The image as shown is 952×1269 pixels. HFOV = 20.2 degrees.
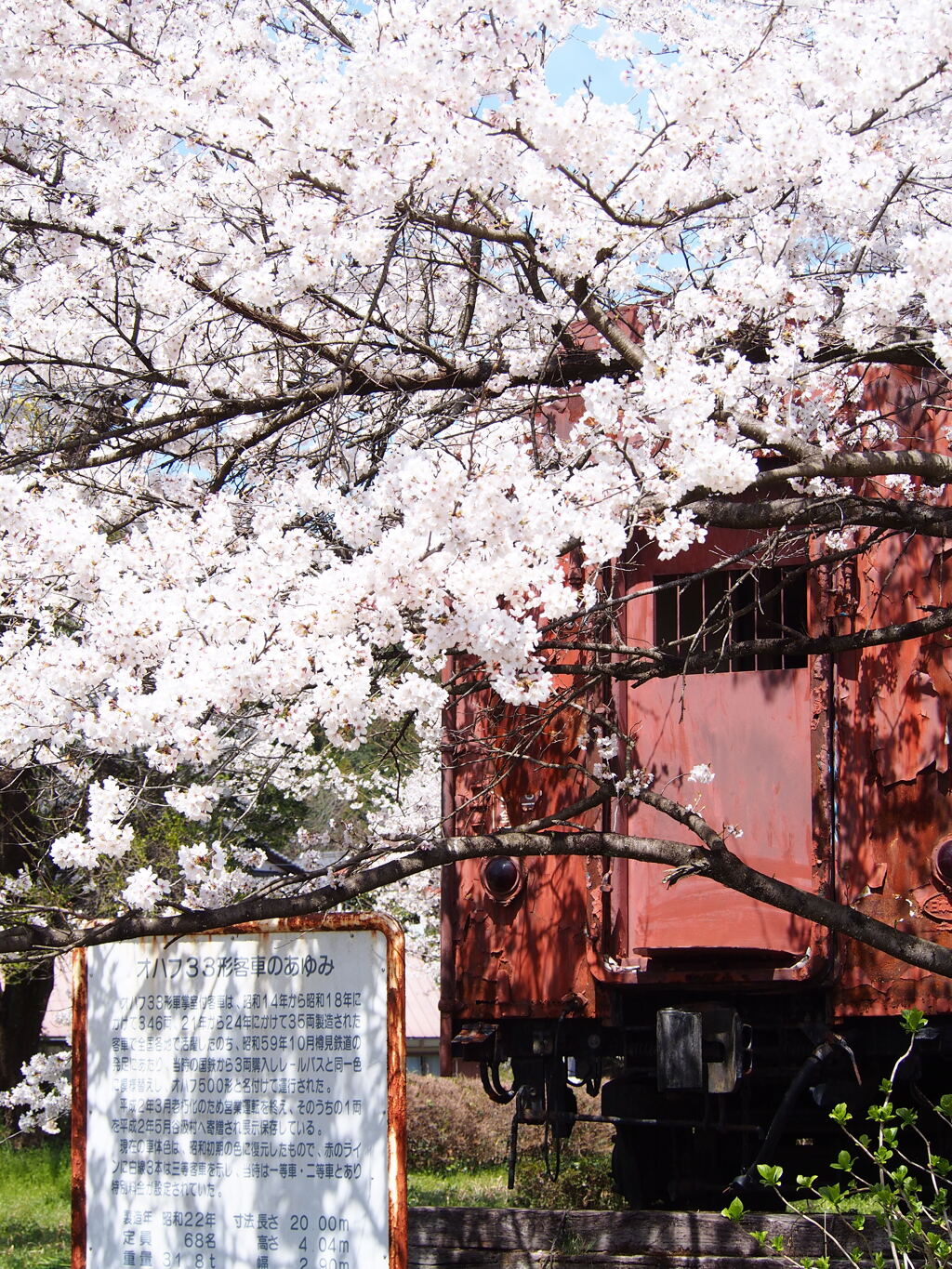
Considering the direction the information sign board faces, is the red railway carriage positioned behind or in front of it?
behind

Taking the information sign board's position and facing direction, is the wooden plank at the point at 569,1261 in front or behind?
behind

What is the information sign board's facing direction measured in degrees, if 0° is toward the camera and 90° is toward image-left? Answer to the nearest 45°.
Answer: approximately 0°
